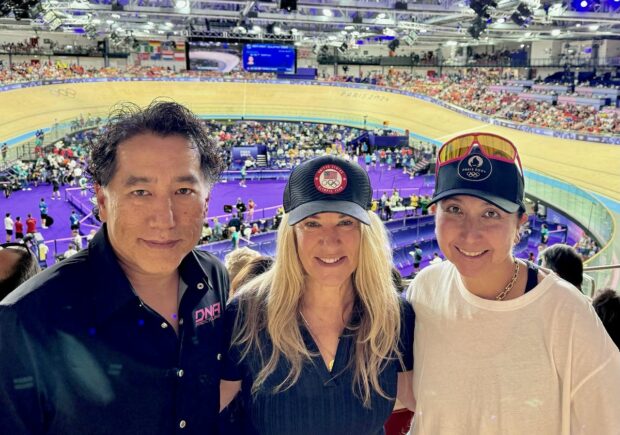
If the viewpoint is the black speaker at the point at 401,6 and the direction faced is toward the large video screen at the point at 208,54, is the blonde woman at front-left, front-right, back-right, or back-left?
back-left

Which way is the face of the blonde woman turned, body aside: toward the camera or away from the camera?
toward the camera

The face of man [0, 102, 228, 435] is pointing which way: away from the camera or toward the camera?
toward the camera

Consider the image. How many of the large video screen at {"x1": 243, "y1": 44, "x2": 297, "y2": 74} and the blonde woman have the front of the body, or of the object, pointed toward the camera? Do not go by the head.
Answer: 2

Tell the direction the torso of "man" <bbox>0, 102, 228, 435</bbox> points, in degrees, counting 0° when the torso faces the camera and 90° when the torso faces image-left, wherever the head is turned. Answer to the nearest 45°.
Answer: approximately 315°

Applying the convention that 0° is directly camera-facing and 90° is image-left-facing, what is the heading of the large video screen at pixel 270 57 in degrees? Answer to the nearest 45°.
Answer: approximately 0°

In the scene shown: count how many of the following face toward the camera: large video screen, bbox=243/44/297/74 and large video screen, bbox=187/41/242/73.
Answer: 2

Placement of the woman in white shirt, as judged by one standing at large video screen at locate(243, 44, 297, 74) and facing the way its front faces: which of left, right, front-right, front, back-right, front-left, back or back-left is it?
front

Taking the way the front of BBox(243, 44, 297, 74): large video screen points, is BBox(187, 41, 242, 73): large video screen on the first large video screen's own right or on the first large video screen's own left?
on the first large video screen's own right

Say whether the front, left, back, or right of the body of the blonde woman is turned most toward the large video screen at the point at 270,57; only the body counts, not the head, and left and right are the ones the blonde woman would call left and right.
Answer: back

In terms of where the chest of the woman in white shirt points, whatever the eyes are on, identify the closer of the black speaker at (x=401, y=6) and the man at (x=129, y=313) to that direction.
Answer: the man

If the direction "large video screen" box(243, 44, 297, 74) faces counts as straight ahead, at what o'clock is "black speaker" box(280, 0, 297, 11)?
The black speaker is roughly at 12 o'clock from the large video screen.

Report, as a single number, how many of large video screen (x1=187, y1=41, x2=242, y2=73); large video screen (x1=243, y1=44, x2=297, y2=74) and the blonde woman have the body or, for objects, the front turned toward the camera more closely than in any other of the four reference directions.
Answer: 3

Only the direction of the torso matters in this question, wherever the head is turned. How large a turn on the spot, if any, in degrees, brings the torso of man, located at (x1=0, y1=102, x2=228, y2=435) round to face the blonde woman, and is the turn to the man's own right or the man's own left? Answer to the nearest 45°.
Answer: approximately 45° to the man's own left

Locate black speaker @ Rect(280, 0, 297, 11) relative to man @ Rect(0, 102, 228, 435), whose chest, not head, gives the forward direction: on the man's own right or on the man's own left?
on the man's own left

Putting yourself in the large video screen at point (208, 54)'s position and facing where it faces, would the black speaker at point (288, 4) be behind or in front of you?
in front

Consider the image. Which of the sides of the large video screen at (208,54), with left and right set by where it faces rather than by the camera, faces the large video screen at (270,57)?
left
